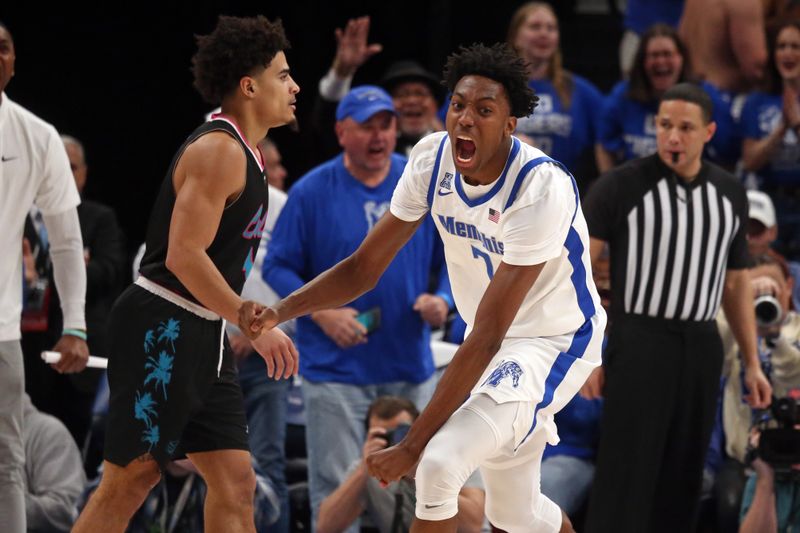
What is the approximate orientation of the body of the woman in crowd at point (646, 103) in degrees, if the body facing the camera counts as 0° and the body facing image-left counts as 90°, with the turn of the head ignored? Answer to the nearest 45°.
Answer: approximately 0°

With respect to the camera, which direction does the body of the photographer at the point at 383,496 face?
toward the camera

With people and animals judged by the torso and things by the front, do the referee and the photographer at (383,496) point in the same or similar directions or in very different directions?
same or similar directions

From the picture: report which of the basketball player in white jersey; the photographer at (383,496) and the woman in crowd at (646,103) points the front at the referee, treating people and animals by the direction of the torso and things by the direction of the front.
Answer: the woman in crowd

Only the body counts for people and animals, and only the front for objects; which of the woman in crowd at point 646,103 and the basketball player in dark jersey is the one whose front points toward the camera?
the woman in crowd

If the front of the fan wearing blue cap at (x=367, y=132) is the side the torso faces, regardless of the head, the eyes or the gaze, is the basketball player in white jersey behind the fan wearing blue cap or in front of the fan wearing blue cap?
in front

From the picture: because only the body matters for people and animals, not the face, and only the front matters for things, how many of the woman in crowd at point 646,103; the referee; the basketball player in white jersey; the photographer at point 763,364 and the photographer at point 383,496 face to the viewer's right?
0

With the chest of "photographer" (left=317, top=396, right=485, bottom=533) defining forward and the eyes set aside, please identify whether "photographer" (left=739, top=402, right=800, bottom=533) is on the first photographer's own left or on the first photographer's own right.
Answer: on the first photographer's own left

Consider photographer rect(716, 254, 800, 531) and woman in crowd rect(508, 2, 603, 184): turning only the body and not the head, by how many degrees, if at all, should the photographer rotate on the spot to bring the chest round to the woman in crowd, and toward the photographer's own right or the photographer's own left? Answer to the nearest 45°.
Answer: approximately 135° to the photographer's own right

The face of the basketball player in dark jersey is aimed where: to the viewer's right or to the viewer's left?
to the viewer's right

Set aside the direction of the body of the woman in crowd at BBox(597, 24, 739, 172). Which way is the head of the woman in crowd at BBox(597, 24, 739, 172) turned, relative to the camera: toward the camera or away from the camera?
toward the camera

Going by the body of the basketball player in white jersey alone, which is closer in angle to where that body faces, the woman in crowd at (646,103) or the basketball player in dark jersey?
the basketball player in dark jersey

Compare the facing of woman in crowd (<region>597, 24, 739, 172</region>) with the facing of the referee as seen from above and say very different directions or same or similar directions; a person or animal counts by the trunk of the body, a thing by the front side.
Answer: same or similar directions

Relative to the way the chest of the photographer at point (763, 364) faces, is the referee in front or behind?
in front

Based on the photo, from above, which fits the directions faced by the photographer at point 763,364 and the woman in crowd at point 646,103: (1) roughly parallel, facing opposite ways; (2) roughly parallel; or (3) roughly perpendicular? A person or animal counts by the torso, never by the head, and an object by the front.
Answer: roughly parallel

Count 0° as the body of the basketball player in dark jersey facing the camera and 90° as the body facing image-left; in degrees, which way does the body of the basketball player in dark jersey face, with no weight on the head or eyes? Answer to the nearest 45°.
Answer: approximately 270°

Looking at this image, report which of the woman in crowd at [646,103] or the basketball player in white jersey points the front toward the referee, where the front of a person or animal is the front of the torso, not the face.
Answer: the woman in crowd
